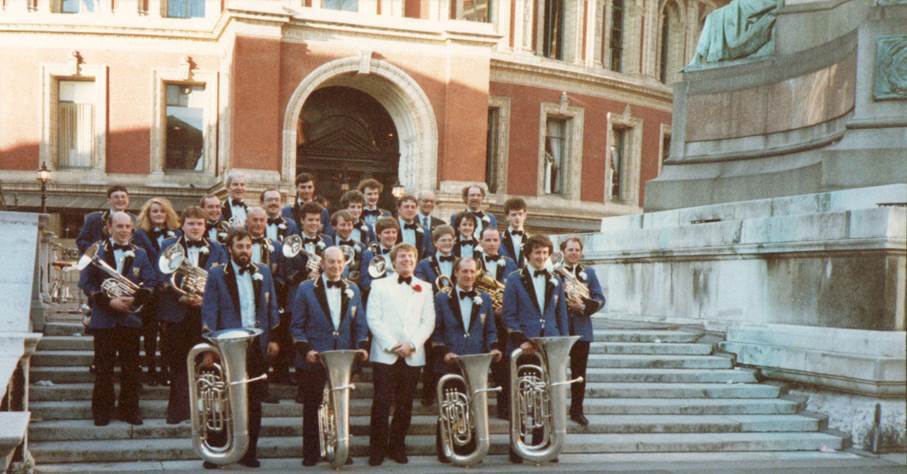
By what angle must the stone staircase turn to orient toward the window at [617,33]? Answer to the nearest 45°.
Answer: approximately 180°

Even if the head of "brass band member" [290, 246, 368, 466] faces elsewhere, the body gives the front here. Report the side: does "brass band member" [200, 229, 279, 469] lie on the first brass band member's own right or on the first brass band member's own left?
on the first brass band member's own right

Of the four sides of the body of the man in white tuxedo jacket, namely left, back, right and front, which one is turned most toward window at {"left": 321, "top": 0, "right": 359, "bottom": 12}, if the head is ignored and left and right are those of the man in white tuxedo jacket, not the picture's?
back

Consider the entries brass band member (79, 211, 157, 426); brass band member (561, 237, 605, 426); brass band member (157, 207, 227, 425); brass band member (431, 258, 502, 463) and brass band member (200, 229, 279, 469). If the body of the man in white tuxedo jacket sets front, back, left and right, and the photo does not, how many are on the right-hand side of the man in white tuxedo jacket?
3

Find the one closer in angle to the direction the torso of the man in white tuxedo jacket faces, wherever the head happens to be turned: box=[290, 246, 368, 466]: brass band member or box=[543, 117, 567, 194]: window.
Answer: the brass band member

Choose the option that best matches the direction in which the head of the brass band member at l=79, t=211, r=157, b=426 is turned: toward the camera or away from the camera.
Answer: toward the camera

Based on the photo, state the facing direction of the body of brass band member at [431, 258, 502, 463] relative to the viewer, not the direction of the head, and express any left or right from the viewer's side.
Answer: facing the viewer

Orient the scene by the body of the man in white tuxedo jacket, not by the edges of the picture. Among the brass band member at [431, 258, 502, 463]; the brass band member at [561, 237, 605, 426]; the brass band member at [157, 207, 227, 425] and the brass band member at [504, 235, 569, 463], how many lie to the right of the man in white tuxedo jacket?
1

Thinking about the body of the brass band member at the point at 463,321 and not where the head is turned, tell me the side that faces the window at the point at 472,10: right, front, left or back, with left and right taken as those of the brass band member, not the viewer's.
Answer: back

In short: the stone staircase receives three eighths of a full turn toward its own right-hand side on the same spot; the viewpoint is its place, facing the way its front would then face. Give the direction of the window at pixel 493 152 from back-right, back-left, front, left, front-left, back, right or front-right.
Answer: front-right

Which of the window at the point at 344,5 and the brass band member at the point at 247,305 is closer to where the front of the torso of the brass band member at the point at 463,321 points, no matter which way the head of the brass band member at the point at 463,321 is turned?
the brass band member

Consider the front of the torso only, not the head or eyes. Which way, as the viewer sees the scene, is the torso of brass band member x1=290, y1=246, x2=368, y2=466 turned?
toward the camera

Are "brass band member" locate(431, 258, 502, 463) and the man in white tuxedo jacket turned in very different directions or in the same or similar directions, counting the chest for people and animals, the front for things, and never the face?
same or similar directions

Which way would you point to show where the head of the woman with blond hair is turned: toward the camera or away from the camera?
toward the camera

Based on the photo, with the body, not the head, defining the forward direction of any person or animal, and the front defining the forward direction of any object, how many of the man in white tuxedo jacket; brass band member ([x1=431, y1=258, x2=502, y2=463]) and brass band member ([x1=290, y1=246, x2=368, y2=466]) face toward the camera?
3

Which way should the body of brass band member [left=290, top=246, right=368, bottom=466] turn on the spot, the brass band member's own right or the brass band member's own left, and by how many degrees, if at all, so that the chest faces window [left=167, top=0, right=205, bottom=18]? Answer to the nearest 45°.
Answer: approximately 180°
